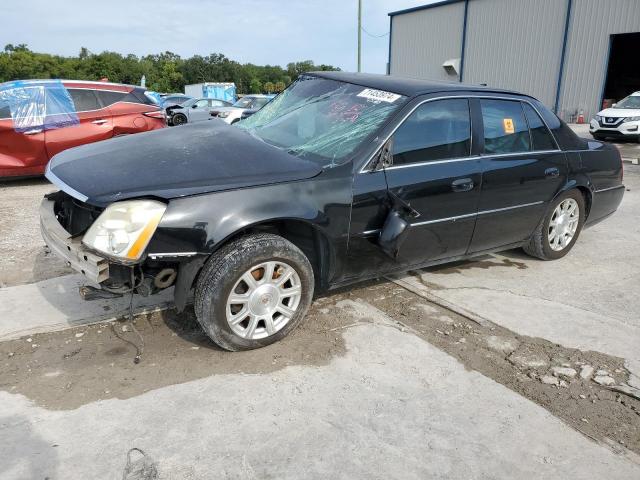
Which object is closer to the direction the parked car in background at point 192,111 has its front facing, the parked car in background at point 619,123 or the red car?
the red car

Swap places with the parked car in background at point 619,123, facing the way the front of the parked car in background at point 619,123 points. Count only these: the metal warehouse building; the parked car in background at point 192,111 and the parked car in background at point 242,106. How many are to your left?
0

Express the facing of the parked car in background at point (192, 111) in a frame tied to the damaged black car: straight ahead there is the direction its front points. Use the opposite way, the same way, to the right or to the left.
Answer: the same way

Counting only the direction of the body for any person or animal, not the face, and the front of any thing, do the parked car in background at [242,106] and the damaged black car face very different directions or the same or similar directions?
same or similar directions

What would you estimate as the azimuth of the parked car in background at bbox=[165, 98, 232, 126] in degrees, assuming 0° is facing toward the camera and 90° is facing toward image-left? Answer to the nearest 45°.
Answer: approximately 45°

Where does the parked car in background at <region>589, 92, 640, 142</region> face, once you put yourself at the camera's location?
facing the viewer and to the left of the viewer

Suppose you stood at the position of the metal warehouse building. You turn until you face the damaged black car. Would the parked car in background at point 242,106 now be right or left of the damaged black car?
right

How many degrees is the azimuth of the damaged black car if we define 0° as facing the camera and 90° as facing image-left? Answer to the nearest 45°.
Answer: approximately 45°

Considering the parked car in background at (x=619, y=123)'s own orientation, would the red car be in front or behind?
in front

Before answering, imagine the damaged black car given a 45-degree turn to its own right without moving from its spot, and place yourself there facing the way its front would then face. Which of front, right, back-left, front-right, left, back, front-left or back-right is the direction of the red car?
front-right

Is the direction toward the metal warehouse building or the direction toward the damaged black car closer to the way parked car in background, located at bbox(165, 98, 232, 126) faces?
the damaged black car

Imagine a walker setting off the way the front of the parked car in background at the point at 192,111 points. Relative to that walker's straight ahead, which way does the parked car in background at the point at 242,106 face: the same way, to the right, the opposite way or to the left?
the same way

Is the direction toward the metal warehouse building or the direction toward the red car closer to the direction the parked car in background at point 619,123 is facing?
the red car

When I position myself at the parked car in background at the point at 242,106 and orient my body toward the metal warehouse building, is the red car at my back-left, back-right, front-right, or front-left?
back-right

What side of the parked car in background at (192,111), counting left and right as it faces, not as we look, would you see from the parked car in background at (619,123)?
left

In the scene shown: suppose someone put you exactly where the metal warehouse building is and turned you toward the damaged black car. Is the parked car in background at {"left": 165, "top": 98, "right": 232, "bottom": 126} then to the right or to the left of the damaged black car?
right

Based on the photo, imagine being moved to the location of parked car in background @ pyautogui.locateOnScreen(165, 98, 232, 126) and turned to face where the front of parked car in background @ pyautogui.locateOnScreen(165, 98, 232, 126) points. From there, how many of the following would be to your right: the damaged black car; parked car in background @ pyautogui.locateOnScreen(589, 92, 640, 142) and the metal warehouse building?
0

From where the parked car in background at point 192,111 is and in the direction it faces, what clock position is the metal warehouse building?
The metal warehouse building is roughly at 7 o'clock from the parked car in background.

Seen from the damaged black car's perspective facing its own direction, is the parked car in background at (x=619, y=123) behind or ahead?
behind

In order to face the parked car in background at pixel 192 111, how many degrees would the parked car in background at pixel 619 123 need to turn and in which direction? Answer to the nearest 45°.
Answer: approximately 45° to its right
